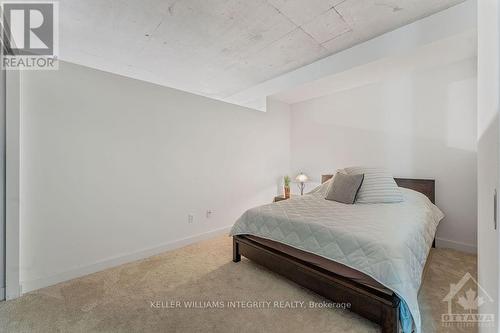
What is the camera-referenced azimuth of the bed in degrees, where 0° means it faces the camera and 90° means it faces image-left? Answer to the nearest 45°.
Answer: approximately 45°
